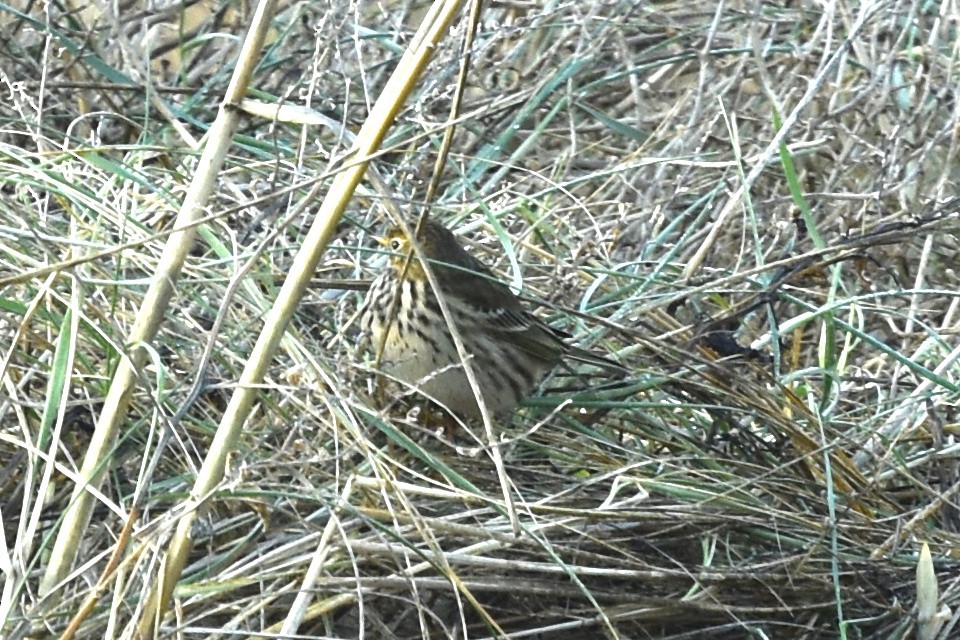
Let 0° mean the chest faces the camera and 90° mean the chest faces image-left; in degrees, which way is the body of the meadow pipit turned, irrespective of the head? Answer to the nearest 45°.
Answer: approximately 45°
